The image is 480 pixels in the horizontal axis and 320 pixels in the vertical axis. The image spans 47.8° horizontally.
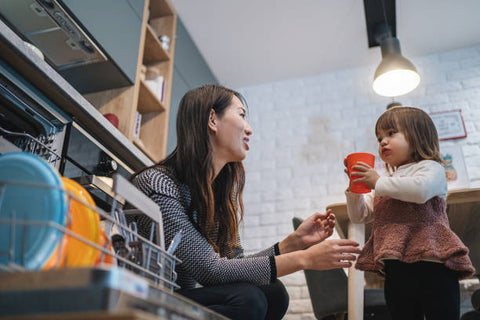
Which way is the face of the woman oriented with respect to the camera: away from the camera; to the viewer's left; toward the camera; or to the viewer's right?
to the viewer's right

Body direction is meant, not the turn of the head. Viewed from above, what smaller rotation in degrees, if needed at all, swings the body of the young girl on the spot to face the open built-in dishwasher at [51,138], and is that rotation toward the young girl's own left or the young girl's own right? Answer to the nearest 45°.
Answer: approximately 45° to the young girl's own right

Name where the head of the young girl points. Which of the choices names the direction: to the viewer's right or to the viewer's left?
to the viewer's left

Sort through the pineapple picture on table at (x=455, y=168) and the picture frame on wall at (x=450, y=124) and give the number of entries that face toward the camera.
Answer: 2

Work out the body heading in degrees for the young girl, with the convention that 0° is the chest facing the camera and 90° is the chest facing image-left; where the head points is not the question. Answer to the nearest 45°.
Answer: approximately 45°

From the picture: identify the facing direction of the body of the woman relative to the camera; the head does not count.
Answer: to the viewer's right

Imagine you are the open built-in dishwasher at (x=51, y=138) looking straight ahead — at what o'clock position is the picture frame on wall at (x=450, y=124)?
The picture frame on wall is roughly at 10 o'clock from the open built-in dishwasher.

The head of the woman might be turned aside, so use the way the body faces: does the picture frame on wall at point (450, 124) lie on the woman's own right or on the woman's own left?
on the woman's own left

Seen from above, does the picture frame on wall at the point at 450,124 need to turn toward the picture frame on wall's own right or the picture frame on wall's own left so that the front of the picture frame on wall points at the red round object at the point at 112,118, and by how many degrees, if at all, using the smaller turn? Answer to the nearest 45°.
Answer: approximately 45° to the picture frame on wall's own right

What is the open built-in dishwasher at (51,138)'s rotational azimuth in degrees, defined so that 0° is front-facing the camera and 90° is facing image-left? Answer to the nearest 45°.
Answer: approximately 315°

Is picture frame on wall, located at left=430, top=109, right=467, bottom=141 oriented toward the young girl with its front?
yes
